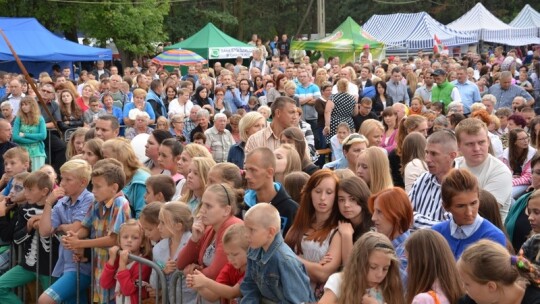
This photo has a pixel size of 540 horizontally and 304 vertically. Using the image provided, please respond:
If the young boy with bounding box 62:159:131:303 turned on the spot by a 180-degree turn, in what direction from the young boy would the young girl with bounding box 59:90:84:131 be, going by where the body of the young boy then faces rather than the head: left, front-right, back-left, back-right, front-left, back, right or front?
front-left

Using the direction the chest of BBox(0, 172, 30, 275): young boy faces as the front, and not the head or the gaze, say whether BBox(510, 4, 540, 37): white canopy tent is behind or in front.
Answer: behind

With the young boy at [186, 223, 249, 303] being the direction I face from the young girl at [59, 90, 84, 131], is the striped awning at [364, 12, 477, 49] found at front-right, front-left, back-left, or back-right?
back-left

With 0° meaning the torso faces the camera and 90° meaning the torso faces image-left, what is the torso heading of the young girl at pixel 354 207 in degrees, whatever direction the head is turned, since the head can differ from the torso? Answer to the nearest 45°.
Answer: approximately 45°

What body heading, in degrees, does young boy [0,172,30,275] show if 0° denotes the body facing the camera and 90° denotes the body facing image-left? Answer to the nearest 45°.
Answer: approximately 45°
